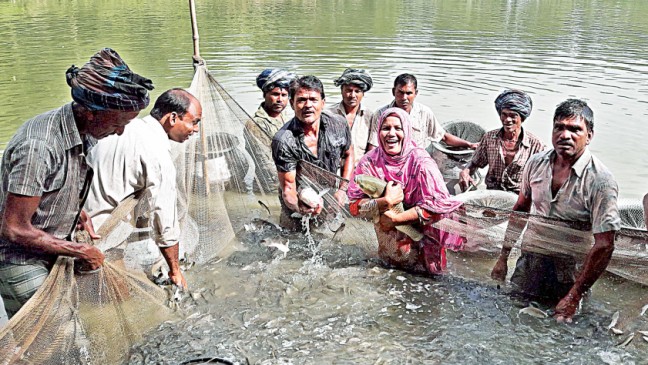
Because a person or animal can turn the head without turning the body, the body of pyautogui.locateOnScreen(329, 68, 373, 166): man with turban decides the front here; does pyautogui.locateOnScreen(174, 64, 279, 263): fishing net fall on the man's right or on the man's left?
on the man's right

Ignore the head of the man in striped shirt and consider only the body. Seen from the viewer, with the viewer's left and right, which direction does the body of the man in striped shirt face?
facing to the right of the viewer

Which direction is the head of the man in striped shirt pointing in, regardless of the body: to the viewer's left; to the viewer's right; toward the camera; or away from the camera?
to the viewer's right

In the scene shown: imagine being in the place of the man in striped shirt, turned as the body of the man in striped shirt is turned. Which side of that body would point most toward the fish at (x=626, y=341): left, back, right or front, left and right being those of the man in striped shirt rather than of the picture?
front

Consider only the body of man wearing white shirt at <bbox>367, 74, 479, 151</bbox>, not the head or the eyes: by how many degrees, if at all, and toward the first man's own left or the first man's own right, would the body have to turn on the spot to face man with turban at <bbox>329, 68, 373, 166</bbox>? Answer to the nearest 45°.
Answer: approximately 90° to the first man's own right

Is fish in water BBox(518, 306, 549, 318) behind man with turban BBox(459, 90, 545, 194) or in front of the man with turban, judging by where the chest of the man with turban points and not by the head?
in front

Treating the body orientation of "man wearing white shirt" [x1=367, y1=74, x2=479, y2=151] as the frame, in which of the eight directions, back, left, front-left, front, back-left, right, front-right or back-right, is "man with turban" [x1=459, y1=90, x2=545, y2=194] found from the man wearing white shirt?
front-left
